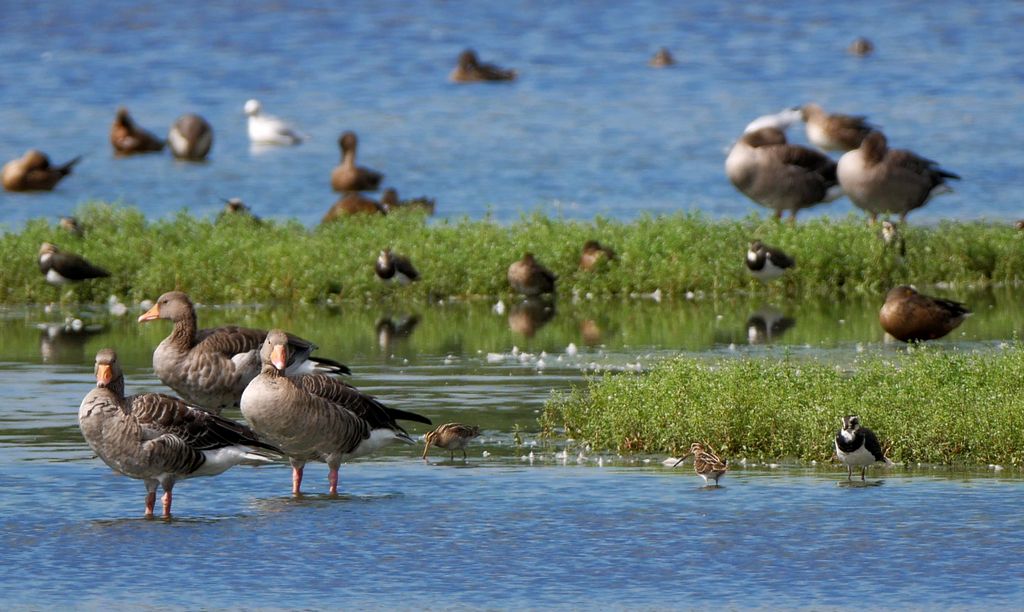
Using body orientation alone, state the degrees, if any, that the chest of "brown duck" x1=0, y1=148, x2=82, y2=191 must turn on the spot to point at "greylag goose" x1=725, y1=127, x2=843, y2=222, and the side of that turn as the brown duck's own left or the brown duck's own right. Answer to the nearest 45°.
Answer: approximately 135° to the brown duck's own left

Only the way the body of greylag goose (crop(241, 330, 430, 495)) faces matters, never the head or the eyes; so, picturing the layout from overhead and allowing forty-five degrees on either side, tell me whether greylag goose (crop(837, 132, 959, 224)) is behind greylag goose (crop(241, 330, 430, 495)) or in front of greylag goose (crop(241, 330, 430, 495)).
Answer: behind

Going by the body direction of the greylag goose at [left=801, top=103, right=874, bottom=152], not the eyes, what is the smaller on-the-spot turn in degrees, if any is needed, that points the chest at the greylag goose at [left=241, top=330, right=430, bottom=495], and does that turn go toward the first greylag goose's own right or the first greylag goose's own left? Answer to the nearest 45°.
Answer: approximately 90° to the first greylag goose's own left

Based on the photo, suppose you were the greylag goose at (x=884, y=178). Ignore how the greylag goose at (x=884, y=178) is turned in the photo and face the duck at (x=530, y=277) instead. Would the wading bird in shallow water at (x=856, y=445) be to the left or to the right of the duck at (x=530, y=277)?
left

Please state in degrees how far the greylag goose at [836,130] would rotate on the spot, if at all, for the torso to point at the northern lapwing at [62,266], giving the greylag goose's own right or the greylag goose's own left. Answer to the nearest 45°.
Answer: approximately 45° to the greylag goose's own left

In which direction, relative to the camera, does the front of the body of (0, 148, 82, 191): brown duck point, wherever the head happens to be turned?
to the viewer's left

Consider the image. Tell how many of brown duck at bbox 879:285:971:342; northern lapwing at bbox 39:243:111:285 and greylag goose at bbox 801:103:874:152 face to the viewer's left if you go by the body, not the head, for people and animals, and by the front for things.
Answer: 3

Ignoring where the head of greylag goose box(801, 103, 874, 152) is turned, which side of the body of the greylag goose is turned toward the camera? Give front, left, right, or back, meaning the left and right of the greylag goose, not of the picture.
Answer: left

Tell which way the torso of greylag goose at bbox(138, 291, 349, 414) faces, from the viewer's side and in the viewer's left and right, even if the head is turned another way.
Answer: facing to the left of the viewer

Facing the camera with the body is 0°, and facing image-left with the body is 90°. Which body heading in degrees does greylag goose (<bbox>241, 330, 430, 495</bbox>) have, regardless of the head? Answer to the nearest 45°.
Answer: approximately 45°
